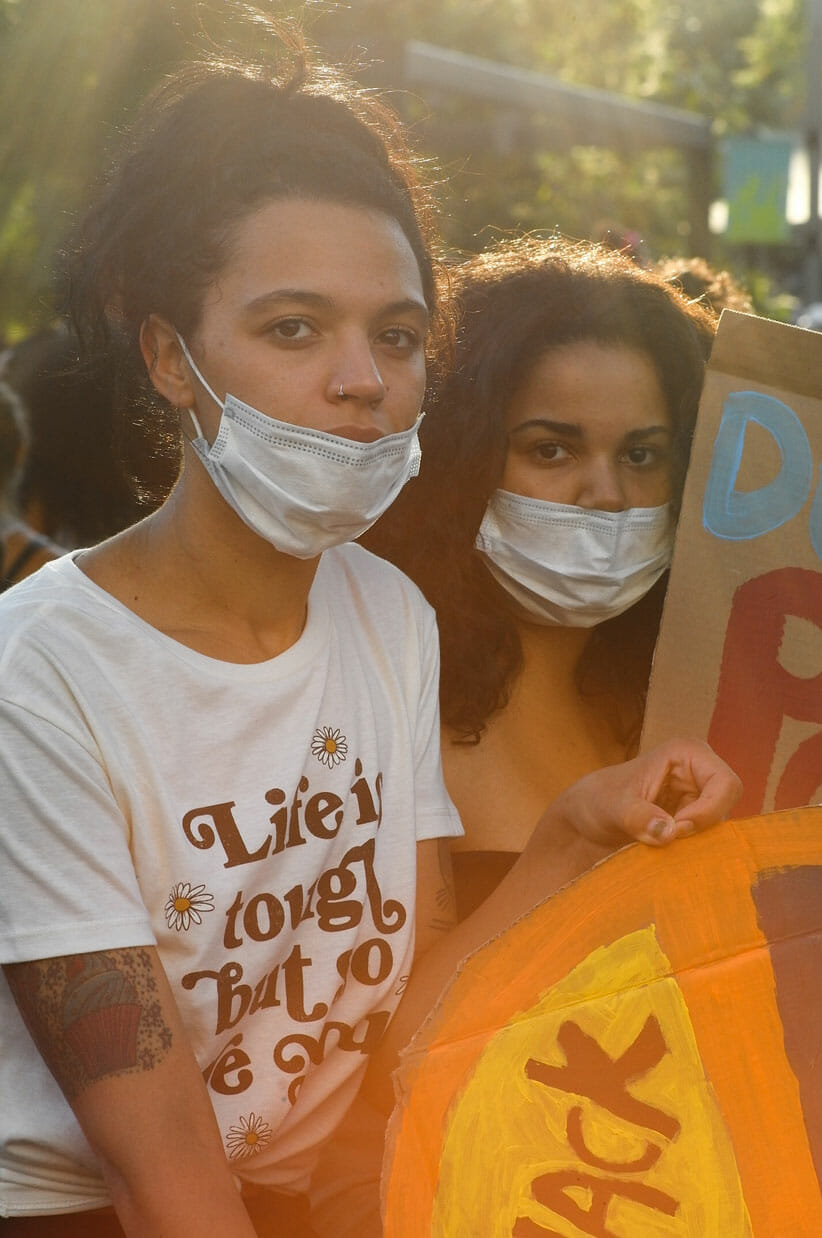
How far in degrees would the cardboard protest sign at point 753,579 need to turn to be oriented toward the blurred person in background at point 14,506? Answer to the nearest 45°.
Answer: approximately 135° to its right

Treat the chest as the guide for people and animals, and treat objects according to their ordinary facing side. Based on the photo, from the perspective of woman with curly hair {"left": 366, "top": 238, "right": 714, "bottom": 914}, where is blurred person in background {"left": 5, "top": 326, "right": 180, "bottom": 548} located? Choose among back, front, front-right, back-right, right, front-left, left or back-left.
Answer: back-right

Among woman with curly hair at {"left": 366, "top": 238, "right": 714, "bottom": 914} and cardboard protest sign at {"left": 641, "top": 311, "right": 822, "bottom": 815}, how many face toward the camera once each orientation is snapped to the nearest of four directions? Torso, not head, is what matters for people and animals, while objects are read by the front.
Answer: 2

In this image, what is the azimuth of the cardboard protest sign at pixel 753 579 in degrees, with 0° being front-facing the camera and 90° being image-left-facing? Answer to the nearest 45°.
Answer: approximately 0°

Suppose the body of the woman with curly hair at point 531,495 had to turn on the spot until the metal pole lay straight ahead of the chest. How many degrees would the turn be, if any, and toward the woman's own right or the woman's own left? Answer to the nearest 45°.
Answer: approximately 180°
